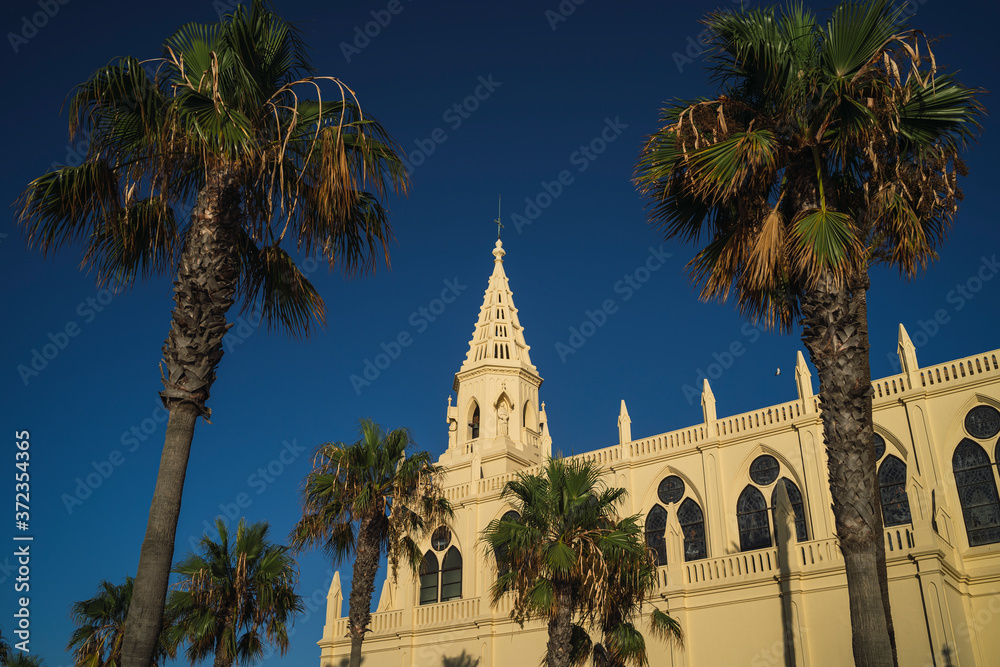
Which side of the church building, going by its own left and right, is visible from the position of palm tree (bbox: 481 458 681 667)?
left
